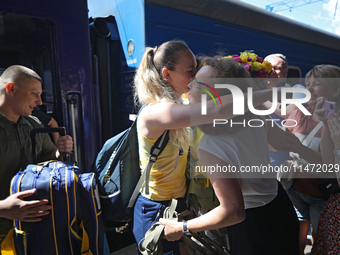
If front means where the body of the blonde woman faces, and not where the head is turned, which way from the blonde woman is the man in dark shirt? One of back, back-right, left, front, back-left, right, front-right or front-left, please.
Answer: back

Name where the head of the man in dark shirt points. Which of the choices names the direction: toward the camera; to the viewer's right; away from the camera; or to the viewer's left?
to the viewer's right

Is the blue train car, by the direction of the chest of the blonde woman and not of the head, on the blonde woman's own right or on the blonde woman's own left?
on the blonde woman's own left

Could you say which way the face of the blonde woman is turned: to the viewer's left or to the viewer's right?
to the viewer's right

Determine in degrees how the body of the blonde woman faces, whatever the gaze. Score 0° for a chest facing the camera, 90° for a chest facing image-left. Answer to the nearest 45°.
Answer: approximately 270°
